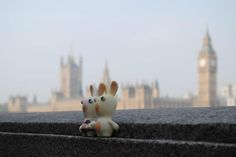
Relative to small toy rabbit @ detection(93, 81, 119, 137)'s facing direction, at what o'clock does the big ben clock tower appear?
The big ben clock tower is roughly at 5 o'clock from the small toy rabbit.

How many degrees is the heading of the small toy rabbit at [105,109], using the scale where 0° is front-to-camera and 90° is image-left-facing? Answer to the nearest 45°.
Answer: approximately 45°
